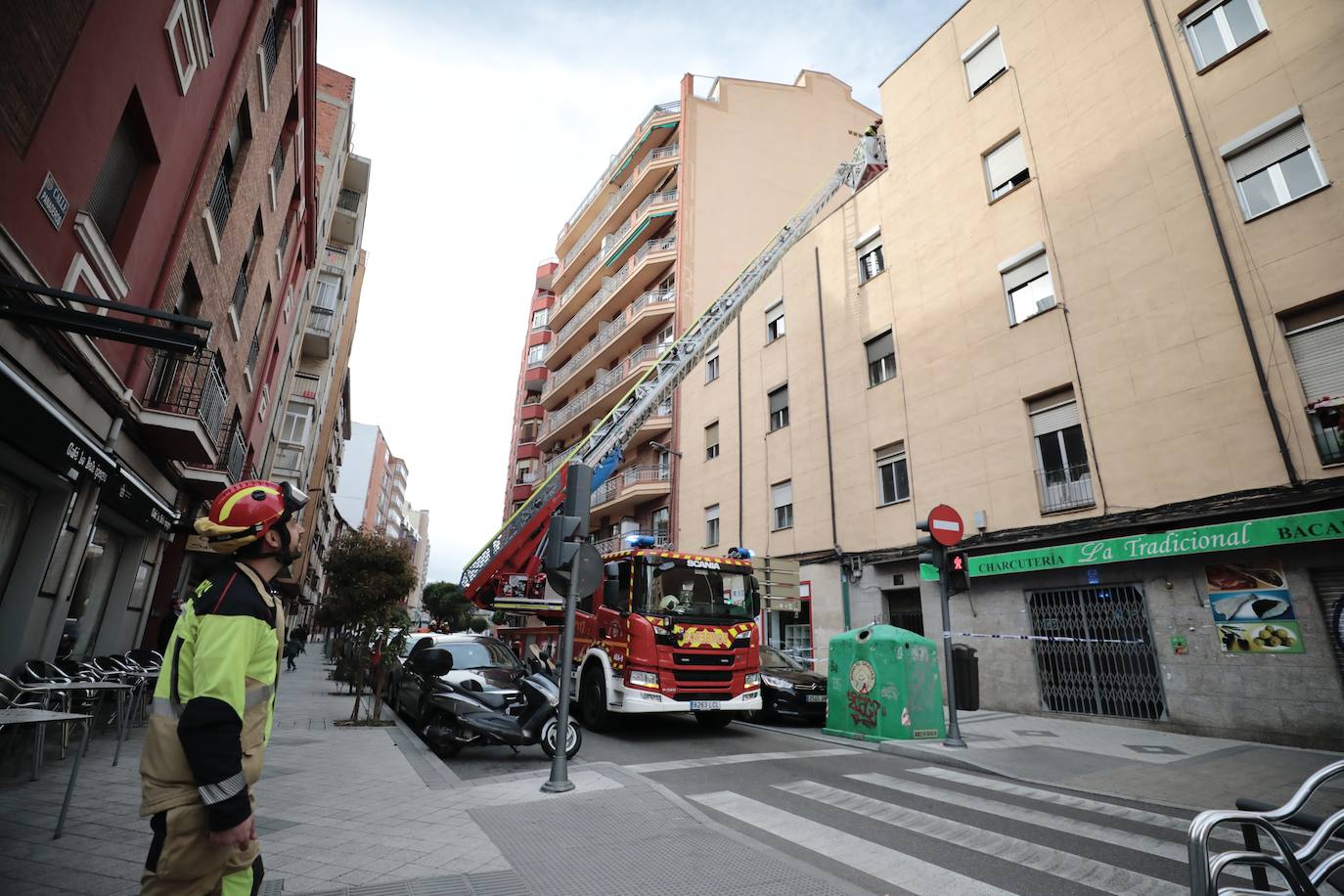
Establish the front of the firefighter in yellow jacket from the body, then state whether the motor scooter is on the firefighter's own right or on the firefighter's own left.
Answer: on the firefighter's own left

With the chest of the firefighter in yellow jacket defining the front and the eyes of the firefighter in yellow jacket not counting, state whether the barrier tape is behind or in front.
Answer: in front

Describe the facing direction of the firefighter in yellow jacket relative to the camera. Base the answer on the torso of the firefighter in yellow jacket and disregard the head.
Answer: to the viewer's right

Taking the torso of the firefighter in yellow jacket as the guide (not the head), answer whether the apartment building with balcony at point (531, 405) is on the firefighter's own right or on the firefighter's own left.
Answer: on the firefighter's own left

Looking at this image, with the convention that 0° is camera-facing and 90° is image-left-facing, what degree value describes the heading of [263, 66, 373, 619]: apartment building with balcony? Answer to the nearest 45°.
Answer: approximately 315°

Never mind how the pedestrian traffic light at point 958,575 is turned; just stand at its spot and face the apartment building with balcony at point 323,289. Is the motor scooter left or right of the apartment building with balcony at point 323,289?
left

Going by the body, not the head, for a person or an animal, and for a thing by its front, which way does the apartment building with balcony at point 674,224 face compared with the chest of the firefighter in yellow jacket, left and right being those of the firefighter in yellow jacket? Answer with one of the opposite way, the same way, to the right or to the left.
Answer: the opposite way

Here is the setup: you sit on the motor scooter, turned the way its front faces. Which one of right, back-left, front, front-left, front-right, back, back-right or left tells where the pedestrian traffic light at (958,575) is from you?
front

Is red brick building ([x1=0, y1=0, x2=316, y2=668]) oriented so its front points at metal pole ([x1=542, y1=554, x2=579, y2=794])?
yes

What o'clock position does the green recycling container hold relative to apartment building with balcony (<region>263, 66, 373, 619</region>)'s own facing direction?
The green recycling container is roughly at 1 o'clock from the apartment building with balcony.

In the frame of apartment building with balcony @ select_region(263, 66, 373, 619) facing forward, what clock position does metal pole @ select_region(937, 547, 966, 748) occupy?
The metal pole is roughly at 1 o'clock from the apartment building with balcony.

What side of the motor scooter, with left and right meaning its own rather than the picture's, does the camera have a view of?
right

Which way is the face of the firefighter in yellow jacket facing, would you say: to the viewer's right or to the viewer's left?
to the viewer's right

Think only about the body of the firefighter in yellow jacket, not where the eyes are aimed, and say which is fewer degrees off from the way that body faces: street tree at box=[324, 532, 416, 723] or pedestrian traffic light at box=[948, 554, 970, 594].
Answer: the pedestrian traffic light

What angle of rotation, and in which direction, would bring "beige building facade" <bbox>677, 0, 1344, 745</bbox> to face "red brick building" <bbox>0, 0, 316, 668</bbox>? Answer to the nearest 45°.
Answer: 0° — it already faces it
